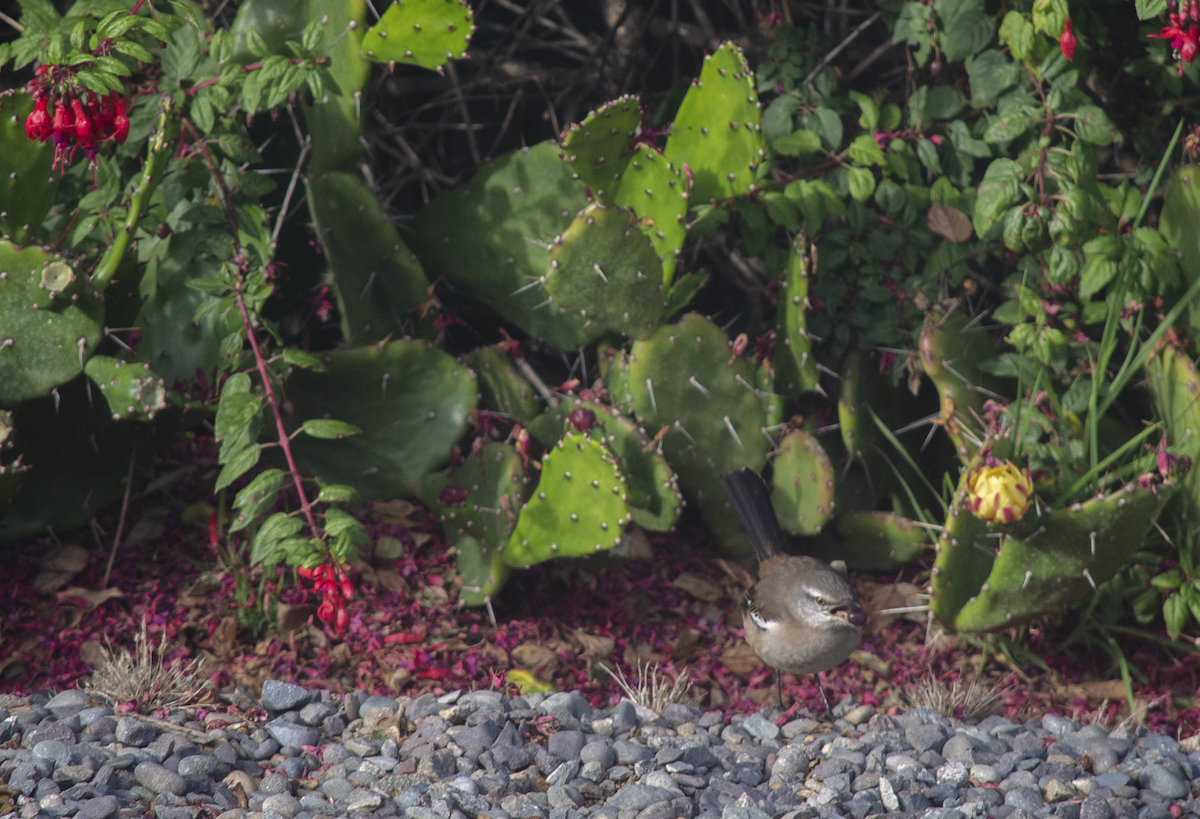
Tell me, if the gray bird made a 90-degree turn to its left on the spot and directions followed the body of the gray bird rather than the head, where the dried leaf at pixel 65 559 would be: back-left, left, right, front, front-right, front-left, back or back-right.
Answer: back-left

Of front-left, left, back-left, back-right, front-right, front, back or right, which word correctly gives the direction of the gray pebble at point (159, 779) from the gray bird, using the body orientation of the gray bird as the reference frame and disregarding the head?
right

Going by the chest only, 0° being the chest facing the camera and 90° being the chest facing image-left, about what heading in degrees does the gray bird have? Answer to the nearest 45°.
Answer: approximately 315°

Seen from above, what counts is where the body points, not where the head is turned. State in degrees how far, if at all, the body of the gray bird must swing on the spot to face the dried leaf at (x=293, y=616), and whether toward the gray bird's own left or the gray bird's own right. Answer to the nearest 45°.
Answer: approximately 135° to the gray bird's own right

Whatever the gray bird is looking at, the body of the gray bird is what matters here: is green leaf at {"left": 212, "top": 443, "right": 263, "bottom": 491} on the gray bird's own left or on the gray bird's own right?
on the gray bird's own right

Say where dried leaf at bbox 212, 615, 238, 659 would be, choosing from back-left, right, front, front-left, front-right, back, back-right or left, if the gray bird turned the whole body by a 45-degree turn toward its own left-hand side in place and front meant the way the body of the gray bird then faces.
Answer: back

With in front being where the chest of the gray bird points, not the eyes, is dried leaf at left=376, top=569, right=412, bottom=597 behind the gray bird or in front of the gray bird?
behind
